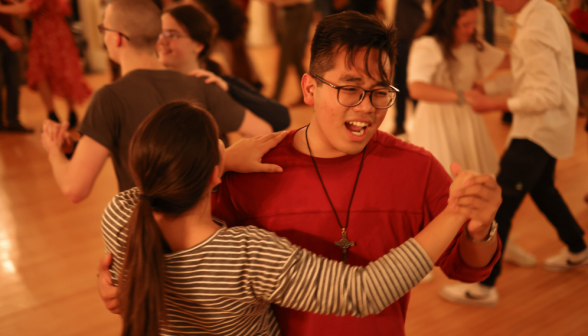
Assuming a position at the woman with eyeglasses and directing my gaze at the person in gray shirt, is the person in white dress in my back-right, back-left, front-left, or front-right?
back-left

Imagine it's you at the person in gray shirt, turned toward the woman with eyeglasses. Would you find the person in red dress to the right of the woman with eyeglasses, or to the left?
left

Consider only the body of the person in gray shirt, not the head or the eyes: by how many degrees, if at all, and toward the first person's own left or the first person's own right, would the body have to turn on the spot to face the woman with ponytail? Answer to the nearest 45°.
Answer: approximately 135° to the first person's own left

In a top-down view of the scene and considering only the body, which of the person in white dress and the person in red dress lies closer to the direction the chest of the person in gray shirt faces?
the person in red dress

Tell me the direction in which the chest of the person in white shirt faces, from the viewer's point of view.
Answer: to the viewer's left

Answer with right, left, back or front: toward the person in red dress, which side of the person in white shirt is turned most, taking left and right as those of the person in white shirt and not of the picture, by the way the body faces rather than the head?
front

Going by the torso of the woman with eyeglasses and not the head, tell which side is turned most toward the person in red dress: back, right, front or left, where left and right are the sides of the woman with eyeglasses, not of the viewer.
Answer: right

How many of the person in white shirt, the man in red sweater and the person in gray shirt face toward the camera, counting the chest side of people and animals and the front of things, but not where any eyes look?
1

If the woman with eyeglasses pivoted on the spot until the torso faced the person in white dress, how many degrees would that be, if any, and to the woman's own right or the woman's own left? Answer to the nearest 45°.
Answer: approximately 135° to the woman's own left

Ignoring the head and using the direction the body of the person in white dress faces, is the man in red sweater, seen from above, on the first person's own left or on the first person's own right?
on the first person's own right
